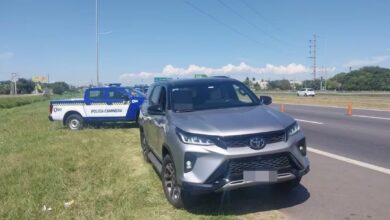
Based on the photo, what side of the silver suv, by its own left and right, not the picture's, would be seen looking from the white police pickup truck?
back

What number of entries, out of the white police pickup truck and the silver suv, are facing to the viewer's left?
0

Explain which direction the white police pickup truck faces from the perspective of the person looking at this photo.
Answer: facing to the right of the viewer

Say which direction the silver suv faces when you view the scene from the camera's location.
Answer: facing the viewer and to the right of the viewer

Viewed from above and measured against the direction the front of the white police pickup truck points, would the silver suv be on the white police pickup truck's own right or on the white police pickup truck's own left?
on the white police pickup truck's own right
